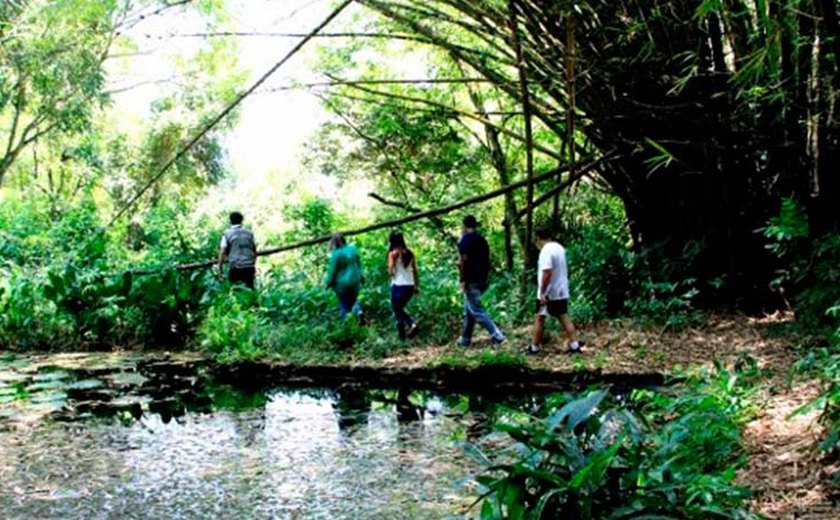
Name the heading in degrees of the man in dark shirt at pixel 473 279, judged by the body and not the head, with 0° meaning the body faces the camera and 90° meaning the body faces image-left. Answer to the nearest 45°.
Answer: approximately 90°

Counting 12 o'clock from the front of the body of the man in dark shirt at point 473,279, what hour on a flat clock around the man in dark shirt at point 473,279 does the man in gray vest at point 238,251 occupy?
the man in gray vest at point 238,251 is roughly at 1 o'clock from the man in dark shirt at point 473,279.

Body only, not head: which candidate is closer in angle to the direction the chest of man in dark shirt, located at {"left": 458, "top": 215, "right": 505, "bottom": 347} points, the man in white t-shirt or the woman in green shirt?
the woman in green shirt

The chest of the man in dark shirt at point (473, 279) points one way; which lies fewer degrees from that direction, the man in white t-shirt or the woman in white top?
the woman in white top

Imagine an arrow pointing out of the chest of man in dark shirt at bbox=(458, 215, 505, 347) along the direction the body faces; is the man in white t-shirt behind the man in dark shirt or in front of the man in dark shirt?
behind

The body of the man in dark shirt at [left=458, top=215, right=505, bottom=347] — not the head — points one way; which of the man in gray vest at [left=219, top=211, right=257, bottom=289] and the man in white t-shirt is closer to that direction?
the man in gray vest
